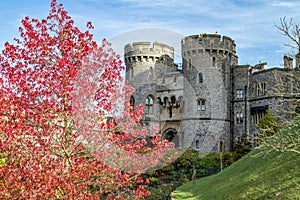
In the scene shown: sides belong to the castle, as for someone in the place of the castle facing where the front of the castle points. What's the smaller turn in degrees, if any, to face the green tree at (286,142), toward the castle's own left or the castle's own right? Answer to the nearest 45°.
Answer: approximately 45° to the castle's own left

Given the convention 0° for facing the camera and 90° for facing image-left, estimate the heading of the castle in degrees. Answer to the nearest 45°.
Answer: approximately 45°

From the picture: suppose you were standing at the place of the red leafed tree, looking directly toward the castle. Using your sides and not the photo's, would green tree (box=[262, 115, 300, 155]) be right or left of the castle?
right

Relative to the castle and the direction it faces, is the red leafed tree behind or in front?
in front
